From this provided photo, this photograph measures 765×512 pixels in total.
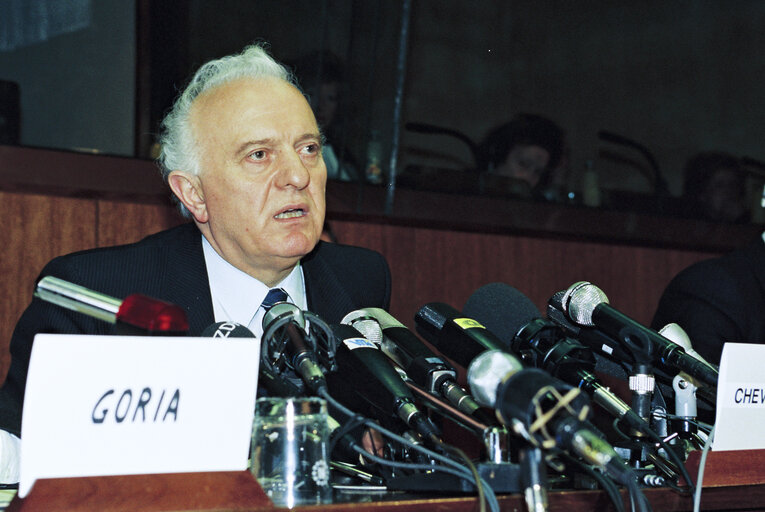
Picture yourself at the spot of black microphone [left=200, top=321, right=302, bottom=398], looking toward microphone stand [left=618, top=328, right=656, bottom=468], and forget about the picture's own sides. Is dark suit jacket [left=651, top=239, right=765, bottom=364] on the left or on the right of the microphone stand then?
left

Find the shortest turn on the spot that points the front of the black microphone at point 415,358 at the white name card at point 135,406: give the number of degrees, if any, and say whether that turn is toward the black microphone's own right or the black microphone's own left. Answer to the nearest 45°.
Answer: approximately 90° to the black microphone's own left

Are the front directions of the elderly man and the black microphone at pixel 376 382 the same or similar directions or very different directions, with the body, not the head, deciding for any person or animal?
very different directions

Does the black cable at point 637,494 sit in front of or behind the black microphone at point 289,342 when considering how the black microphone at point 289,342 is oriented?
behind

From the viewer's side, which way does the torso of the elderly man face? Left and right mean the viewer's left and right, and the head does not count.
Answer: facing the viewer and to the right of the viewer

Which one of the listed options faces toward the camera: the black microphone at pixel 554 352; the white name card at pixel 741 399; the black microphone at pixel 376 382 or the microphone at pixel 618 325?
the white name card

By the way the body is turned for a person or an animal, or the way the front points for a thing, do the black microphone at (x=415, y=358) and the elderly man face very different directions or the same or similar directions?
very different directions

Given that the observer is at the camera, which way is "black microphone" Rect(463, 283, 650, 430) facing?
facing away from the viewer and to the left of the viewer

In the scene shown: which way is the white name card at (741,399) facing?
toward the camera

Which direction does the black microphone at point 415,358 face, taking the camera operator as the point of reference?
facing away from the viewer and to the left of the viewer

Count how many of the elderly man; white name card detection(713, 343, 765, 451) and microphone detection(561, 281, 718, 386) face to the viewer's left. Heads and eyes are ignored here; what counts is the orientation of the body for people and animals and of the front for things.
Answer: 1

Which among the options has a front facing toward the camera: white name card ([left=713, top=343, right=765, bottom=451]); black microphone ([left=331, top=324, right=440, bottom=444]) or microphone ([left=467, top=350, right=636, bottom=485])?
the white name card

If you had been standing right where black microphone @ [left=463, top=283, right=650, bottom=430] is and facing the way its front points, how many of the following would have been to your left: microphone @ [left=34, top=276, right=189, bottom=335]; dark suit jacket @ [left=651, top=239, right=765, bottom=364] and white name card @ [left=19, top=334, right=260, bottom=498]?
2

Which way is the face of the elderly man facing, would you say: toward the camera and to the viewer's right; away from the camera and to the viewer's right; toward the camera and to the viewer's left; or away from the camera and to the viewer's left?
toward the camera and to the viewer's right

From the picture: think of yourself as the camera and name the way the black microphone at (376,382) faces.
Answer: facing away from the viewer and to the left of the viewer
